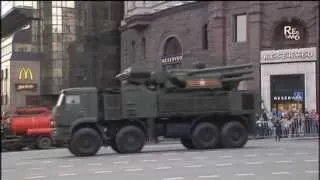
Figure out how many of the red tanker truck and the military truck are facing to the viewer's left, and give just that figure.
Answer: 2

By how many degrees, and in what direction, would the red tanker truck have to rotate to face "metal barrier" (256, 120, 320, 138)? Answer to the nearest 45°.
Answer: approximately 180°

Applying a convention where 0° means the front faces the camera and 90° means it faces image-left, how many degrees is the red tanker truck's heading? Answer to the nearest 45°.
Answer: approximately 90°

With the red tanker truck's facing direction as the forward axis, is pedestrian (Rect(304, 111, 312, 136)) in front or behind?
behind

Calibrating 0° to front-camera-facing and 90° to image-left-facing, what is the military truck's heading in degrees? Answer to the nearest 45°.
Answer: approximately 90°

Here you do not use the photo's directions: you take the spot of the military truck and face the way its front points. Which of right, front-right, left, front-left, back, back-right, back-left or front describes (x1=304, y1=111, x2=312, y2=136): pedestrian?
back-right

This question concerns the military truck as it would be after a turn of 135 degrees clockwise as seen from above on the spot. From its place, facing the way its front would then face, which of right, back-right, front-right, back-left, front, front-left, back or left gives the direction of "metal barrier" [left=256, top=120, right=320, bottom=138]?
front

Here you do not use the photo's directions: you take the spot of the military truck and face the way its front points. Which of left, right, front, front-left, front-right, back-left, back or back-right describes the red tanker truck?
front-right

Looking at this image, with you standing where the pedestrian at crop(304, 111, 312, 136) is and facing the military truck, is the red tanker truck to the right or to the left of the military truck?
right

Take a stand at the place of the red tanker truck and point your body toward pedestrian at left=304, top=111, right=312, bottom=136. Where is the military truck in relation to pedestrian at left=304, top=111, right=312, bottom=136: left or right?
right

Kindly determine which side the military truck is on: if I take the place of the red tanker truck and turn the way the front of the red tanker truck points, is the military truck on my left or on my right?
on my left
